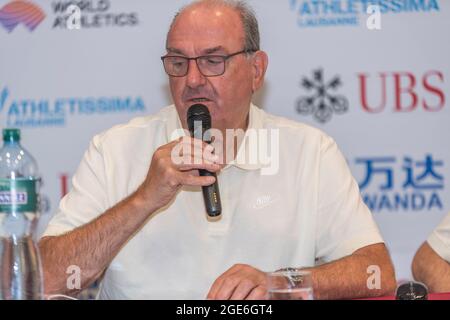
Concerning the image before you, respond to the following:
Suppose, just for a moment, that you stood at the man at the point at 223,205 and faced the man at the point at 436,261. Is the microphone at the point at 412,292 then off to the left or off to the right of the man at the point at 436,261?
right

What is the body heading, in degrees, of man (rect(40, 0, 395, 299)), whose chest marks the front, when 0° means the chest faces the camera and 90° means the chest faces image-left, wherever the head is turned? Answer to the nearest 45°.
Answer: approximately 0°

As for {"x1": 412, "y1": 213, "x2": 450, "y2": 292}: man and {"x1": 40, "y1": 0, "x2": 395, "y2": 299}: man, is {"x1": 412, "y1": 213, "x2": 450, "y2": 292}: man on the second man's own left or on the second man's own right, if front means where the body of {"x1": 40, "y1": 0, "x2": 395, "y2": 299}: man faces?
on the second man's own left

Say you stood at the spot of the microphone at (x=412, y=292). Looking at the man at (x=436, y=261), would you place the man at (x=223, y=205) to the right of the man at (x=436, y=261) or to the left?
left

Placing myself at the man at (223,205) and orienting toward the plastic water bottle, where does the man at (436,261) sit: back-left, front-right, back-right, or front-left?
back-left

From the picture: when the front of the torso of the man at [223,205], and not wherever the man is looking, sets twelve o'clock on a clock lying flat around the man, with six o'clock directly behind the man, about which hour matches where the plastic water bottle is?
The plastic water bottle is roughly at 1 o'clock from the man.

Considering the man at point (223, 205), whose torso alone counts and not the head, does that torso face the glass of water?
yes

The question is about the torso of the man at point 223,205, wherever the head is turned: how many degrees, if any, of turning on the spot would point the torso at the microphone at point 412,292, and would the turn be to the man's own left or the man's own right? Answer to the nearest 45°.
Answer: approximately 45° to the man's own left

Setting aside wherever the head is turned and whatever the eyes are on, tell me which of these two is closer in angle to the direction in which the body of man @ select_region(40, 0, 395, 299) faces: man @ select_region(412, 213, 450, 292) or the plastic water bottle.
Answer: the plastic water bottle
